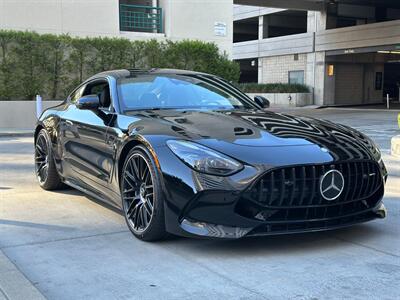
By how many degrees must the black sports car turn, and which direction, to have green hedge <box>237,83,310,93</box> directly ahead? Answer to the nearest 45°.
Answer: approximately 135° to its left

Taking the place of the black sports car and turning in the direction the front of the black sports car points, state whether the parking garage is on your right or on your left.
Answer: on your left

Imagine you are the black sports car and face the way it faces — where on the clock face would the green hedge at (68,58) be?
The green hedge is roughly at 7 o'clock from the black sports car.

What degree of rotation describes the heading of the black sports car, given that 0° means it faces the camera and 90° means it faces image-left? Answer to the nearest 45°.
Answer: approximately 315°
